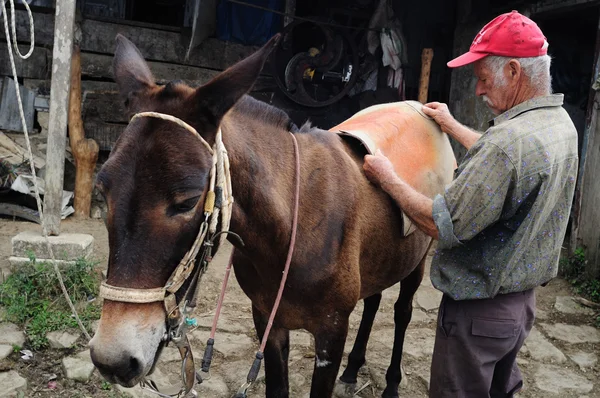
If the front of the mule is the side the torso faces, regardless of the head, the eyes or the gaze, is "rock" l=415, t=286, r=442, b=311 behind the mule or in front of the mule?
behind

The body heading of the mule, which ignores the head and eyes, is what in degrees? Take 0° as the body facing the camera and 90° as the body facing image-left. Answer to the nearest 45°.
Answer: approximately 45°

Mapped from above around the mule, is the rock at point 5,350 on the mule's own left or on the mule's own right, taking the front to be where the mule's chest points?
on the mule's own right

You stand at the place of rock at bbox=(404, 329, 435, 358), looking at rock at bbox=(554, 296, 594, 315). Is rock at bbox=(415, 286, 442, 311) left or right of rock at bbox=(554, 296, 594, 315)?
left

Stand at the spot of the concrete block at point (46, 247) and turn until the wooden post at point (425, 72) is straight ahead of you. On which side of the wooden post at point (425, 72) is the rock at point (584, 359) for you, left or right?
right

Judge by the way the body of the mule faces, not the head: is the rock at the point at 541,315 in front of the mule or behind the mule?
behind

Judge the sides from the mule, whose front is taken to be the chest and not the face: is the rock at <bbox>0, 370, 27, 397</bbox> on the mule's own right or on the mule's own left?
on the mule's own right

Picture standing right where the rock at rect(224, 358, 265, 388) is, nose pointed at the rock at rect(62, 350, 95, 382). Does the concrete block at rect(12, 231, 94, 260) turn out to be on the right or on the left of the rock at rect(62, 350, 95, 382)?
right

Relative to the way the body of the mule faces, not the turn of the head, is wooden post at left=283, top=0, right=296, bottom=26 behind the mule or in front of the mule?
behind

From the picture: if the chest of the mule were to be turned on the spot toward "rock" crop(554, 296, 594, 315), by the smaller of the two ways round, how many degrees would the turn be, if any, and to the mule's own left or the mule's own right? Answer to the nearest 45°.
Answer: approximately 180°

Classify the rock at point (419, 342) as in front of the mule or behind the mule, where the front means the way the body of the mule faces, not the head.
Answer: behind
